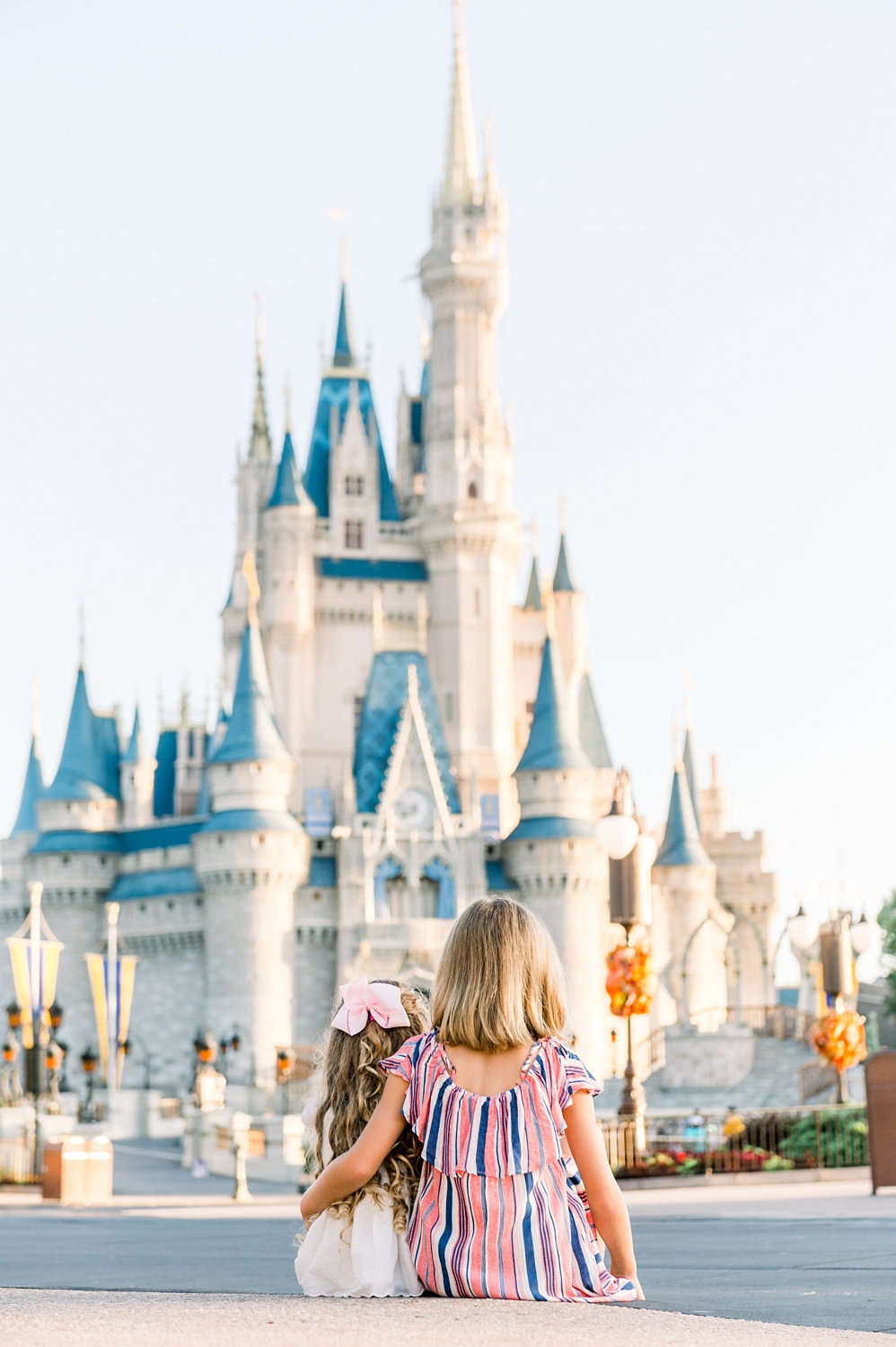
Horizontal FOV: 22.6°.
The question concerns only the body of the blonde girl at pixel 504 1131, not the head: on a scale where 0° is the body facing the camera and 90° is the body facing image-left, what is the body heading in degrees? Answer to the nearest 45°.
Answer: approximately 180°

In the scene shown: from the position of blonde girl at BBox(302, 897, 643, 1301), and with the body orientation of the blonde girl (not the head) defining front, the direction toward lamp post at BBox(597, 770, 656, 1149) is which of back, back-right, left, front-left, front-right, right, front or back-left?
front

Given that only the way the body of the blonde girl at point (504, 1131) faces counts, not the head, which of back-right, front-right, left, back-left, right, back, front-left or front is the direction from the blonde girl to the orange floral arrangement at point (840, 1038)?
front

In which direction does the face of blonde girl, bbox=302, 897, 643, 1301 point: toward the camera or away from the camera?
away from the camera

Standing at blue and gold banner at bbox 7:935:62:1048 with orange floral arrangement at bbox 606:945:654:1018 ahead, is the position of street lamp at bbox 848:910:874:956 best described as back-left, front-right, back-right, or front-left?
front-left

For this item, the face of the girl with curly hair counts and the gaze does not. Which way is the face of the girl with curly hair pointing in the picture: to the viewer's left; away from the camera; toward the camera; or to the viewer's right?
away from the camera

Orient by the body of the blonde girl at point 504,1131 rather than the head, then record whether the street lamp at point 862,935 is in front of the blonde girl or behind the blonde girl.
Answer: in front

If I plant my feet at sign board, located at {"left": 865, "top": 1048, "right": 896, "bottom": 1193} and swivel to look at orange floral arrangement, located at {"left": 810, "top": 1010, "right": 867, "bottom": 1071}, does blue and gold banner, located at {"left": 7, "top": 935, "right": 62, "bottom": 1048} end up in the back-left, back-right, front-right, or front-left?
front-left

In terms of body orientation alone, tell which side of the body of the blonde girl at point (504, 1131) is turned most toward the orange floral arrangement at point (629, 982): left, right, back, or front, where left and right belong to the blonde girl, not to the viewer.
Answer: front

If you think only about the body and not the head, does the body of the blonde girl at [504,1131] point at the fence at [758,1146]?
yes

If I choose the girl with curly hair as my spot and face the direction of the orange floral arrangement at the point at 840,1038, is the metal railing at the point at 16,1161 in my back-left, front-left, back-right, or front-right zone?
front-left

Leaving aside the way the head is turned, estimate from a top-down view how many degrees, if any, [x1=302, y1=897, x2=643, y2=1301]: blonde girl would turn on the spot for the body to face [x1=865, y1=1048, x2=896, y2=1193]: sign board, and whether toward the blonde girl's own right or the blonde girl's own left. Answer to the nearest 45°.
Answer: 0° — they already face it

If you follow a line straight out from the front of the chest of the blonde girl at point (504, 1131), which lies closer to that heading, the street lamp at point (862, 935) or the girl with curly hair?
the street lamp
